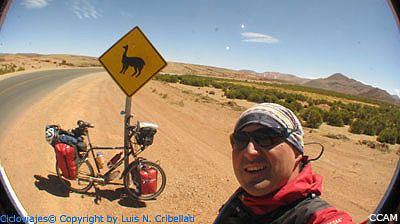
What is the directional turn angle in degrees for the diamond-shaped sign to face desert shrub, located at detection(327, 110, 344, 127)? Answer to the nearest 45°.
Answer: approximately 135° to its left

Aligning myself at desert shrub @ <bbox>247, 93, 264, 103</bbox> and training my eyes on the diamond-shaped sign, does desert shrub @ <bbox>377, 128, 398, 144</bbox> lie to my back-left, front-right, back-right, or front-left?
front-left

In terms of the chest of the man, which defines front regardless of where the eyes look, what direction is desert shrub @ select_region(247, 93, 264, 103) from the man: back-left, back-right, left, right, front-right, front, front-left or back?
back-right

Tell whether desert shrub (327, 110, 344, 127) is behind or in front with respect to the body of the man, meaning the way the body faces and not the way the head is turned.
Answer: behind

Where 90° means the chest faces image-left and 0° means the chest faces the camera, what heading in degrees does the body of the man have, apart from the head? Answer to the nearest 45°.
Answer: approximately 45°

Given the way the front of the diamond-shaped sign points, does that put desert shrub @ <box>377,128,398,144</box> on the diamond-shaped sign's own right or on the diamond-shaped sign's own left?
on the diamond-shaped sign's own left

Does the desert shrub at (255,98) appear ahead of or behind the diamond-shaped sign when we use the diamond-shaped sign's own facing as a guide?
behind

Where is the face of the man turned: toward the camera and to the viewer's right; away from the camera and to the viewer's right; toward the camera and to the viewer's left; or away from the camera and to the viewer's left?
toward the camera and to the viewer's left

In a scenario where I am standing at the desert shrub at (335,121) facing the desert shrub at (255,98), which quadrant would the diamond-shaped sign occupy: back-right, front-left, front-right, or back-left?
back-left

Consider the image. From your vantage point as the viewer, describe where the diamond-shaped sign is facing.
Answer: facing the viewer

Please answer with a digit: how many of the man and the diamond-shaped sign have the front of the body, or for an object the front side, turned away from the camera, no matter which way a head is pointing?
0

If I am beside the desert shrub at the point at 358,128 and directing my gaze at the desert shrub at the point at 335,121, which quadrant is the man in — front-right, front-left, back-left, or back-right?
back-left
